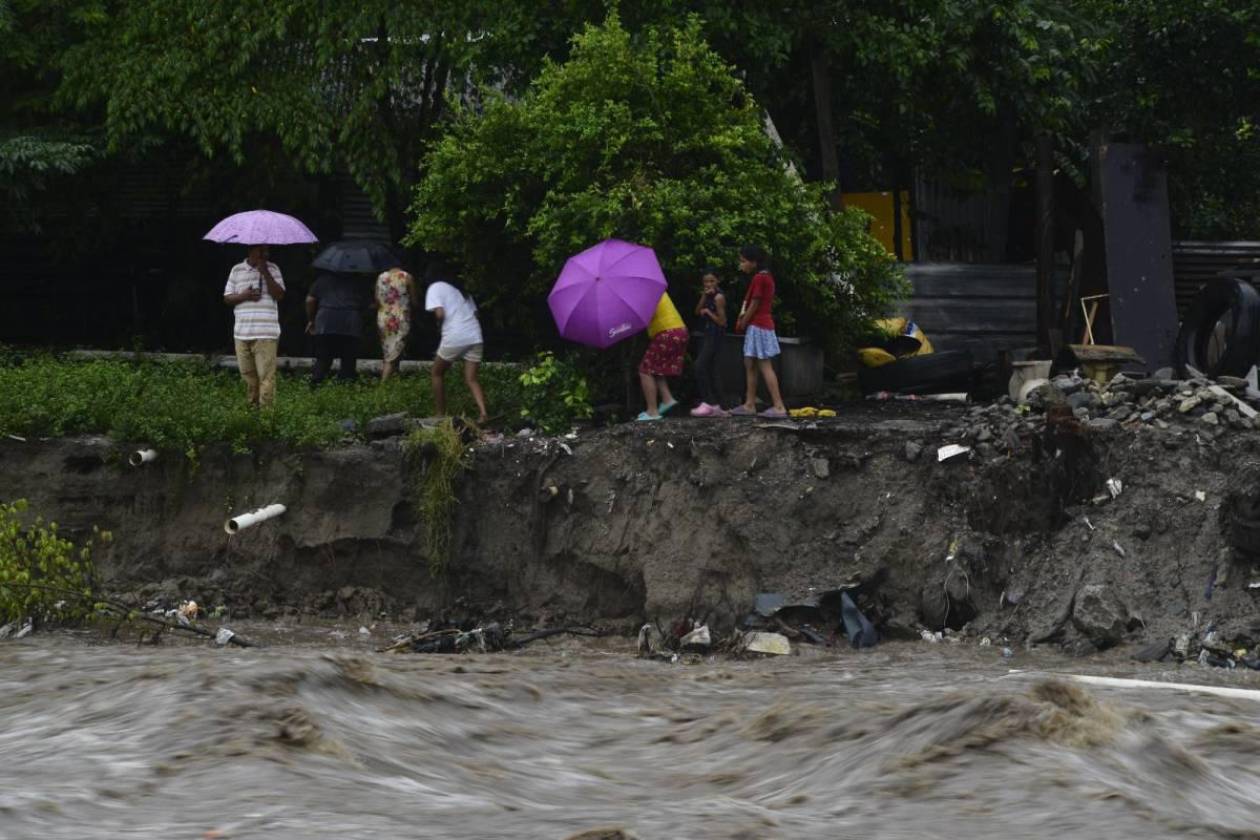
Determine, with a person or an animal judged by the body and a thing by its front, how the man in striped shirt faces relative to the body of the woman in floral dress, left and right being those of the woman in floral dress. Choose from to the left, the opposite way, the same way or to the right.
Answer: the opposite way

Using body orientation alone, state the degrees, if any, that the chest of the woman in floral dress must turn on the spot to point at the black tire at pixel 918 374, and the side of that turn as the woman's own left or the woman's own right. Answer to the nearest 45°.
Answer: approximately 90° to the woman's own right

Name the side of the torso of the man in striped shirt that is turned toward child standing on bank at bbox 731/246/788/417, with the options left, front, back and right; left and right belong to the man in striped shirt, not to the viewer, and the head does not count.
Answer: left

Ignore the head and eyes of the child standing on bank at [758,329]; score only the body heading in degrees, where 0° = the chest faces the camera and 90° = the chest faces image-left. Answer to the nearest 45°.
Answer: approximately 90°

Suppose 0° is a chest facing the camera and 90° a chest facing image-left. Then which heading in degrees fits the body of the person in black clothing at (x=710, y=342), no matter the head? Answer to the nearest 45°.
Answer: approximately 45°
